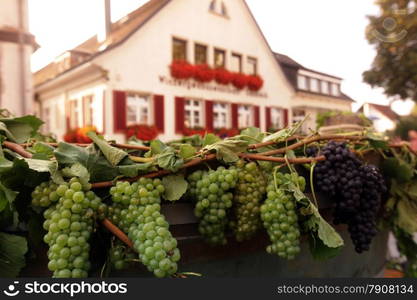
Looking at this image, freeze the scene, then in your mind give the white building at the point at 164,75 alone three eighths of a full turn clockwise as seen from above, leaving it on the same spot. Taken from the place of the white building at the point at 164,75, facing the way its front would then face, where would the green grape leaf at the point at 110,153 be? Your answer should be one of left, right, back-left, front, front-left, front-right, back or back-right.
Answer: left

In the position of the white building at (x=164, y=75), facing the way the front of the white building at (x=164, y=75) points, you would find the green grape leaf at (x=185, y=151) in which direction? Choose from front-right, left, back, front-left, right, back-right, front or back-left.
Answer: front-right

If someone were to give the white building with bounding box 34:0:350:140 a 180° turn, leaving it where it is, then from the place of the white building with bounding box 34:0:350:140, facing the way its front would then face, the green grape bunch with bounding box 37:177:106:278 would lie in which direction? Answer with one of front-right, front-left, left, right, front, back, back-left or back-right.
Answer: back-left

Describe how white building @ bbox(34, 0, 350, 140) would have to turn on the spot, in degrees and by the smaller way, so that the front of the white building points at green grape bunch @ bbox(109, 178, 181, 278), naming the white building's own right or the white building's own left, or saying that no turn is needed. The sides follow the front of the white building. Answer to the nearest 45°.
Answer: approximately 45° to the white building's own right

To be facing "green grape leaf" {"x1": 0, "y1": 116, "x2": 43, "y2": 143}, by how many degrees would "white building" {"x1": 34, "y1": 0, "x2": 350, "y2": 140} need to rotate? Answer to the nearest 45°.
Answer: approximately 45° to its right

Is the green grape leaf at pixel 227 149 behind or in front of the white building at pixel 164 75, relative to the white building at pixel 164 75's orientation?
in front

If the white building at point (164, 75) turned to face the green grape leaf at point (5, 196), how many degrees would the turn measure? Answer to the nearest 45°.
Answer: approximately 45° to its right

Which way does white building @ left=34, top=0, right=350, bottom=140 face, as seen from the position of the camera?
facing the viewer and to the right of the viewer

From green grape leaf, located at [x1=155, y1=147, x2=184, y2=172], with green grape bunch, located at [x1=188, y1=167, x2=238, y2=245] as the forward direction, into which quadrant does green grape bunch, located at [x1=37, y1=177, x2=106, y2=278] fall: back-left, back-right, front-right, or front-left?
back-right
